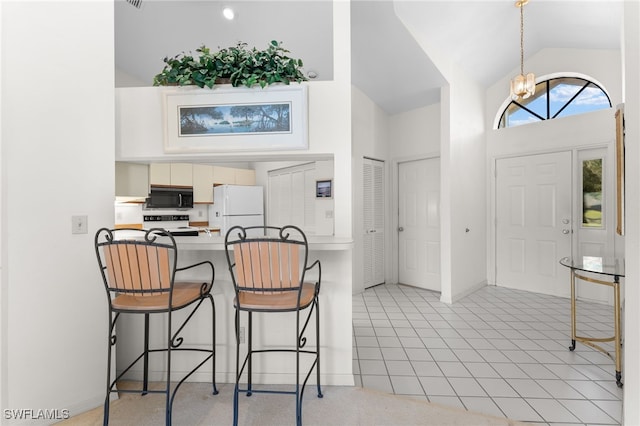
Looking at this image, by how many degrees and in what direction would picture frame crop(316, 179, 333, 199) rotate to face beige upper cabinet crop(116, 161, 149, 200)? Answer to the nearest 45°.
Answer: approximately 45° to its right

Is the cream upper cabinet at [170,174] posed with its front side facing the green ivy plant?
yes

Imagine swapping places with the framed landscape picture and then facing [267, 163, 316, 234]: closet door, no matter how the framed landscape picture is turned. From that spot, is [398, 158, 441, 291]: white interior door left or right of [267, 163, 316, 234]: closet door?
right

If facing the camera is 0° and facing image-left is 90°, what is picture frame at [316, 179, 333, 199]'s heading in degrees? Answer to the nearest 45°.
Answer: approximately 0°

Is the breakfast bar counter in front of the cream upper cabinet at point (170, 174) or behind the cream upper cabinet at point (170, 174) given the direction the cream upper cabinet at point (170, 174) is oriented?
in front

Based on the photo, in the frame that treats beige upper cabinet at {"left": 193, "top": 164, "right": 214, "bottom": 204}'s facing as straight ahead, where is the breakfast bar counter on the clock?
The breakfast bar counter is roughly at 12 o'clock from the beige upper cabinet.
